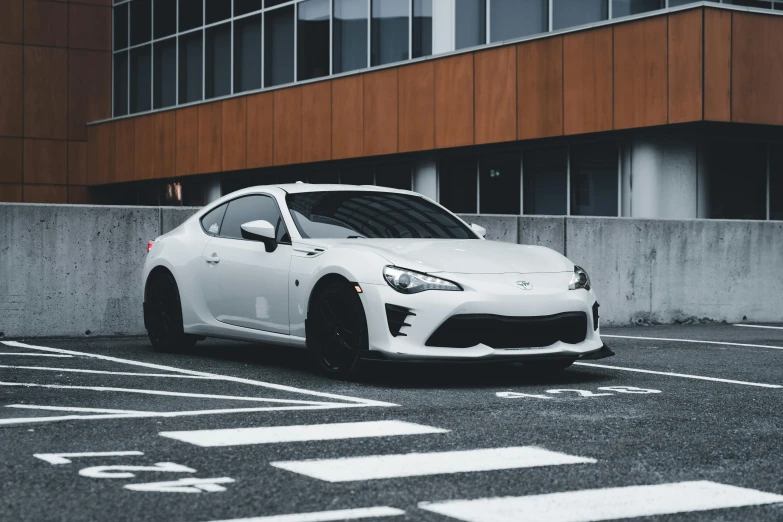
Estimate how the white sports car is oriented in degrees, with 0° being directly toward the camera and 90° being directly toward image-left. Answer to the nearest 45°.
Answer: approximately 315°
